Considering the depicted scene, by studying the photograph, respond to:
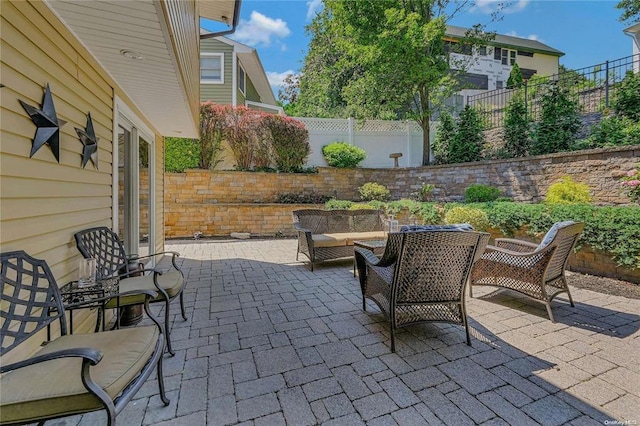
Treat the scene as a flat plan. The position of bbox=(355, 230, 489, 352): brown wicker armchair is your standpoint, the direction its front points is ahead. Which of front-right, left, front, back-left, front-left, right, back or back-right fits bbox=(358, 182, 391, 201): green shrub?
front-right

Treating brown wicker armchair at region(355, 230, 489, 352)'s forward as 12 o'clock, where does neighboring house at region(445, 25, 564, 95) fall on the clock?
The neighboring house is roughly at 2 o'clock from the brown wicker armchair.

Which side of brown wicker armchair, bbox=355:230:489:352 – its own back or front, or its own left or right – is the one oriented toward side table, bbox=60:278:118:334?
left

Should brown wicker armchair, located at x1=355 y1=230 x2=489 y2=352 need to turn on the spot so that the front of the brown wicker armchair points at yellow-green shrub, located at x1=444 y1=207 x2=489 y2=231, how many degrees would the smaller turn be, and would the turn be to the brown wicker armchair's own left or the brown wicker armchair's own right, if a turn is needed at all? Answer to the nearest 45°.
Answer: approximately 45° to the brown wicker armchair's own right

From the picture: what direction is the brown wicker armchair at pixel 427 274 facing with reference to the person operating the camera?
facing away from the viewer and to the left of the viewer

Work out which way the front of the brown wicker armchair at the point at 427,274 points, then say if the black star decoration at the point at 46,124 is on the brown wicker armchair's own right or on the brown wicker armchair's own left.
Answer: on the brown wicker armchair's own left

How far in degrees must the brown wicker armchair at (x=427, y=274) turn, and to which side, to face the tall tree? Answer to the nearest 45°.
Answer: approximately 45° to its right

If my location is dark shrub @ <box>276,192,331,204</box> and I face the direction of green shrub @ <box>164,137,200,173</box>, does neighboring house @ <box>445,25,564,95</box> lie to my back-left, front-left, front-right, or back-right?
back-right

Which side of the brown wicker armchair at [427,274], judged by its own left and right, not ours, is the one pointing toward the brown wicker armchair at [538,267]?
right
